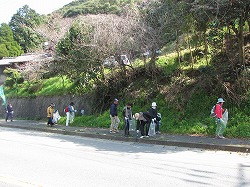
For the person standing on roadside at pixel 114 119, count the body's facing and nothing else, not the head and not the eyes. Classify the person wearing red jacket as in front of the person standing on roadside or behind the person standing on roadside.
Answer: in front

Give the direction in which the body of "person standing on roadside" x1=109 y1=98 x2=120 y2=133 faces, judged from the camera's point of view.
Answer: to the viewer's right
